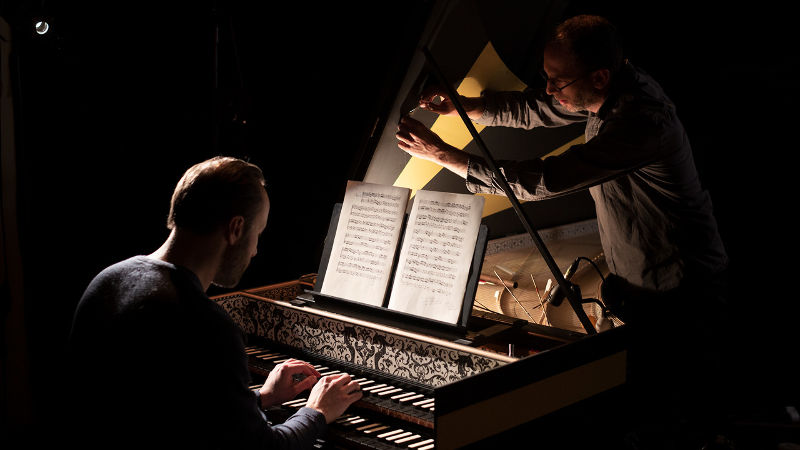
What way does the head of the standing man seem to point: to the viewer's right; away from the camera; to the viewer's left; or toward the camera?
to the viewer's left

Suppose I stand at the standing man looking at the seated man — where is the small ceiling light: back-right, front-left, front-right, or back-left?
front-right

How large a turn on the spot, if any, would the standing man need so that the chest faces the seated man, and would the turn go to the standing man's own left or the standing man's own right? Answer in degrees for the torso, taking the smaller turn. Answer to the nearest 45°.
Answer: approximately 45° to the standing man's own left

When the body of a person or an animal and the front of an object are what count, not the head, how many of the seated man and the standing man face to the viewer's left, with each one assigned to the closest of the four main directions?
1

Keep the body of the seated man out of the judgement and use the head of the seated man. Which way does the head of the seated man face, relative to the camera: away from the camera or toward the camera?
away from the camera

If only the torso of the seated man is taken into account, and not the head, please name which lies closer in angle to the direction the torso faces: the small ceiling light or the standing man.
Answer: the standing man

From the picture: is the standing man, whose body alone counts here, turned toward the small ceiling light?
yes

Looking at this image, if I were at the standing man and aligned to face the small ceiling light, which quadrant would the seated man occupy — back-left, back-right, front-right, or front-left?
front-left

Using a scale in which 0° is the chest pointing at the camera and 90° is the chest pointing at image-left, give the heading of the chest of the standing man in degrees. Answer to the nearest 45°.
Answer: approximately 90°

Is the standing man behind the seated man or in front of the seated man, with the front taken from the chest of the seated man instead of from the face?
in front

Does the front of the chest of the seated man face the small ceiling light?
no

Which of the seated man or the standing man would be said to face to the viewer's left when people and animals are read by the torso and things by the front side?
the standing man

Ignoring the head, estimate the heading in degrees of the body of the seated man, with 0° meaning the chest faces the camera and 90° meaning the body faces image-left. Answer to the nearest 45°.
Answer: approximately 225°

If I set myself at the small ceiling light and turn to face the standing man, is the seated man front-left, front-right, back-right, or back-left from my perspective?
front-right
